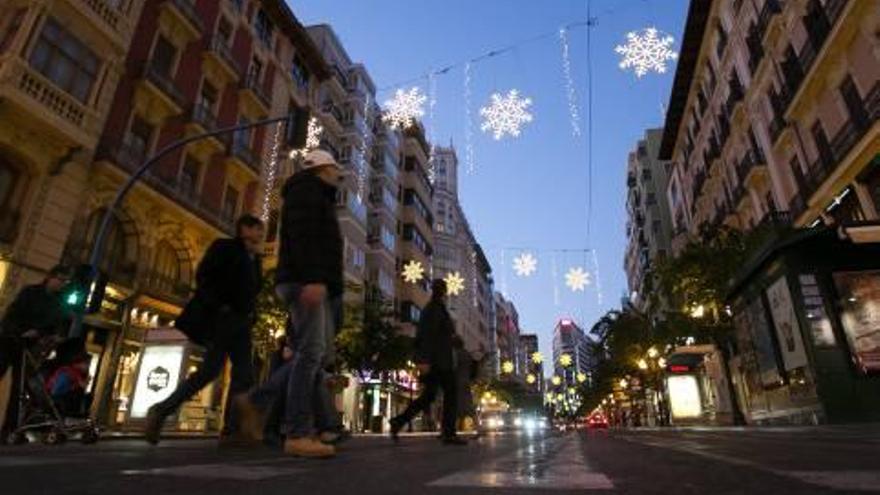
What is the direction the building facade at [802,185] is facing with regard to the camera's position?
facing to the left of the viewer

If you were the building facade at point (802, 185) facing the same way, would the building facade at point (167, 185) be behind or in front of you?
in front

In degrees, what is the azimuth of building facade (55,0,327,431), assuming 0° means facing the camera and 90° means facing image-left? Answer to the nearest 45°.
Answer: approximately 315°

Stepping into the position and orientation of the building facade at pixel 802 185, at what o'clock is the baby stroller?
The baby stroller is roughly at 10 o'clock from the building facade.
